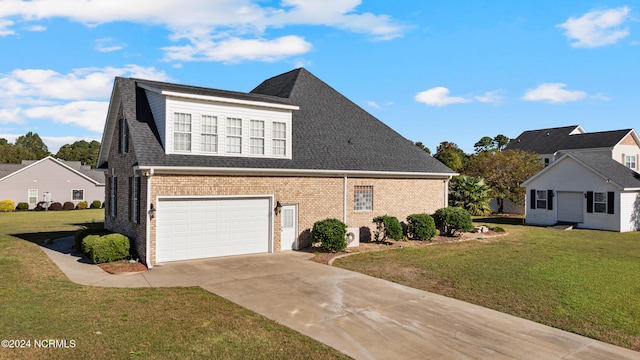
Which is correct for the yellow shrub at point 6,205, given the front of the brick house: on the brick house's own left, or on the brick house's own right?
on the brick house's own right

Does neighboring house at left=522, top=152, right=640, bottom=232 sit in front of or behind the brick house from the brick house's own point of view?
behind

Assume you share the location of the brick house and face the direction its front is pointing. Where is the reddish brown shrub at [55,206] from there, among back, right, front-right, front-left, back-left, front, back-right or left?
back-right

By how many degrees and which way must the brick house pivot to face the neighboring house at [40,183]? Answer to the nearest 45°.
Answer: approximately 45° to its right
